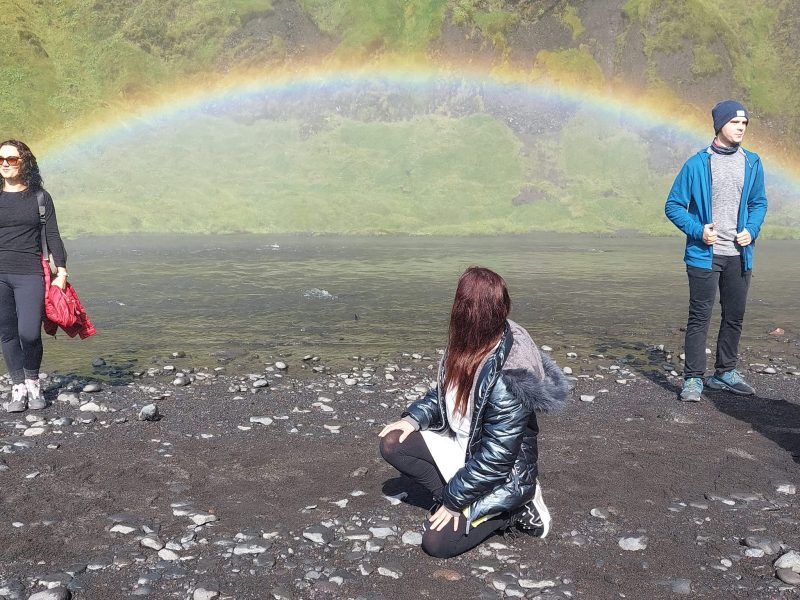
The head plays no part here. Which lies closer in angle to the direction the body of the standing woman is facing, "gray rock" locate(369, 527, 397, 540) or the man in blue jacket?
the gray rock

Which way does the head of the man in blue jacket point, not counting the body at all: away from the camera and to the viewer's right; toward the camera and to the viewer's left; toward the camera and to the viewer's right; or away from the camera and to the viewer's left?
toward the camera and to the viewer's right

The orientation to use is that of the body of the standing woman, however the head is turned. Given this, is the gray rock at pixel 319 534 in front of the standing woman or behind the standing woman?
in front

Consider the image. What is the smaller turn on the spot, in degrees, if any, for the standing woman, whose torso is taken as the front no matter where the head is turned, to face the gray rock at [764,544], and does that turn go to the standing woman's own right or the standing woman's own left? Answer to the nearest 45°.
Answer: approximately 45° to the standing woman's own left

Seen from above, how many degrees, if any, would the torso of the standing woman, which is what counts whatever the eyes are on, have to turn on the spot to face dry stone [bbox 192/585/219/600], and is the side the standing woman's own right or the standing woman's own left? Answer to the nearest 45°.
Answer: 0° — they already face it

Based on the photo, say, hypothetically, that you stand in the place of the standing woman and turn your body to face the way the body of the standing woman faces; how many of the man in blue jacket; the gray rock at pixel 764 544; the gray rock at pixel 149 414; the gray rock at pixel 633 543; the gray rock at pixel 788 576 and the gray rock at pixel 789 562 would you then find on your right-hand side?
0

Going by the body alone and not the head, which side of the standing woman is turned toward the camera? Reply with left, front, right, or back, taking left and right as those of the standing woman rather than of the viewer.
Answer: front

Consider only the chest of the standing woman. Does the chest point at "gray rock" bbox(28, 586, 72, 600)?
yes

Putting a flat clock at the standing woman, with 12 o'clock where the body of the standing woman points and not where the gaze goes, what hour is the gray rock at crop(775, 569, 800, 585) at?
The gray rock is roughly at 11 o'clock from the standing woman.

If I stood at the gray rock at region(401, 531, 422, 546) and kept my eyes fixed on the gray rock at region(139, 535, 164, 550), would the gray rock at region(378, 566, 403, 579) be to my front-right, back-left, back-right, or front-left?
front-left
